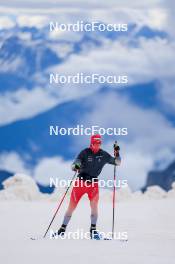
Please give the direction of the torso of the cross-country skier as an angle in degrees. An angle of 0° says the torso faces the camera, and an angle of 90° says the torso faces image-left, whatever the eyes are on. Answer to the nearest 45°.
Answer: approximately 0°
